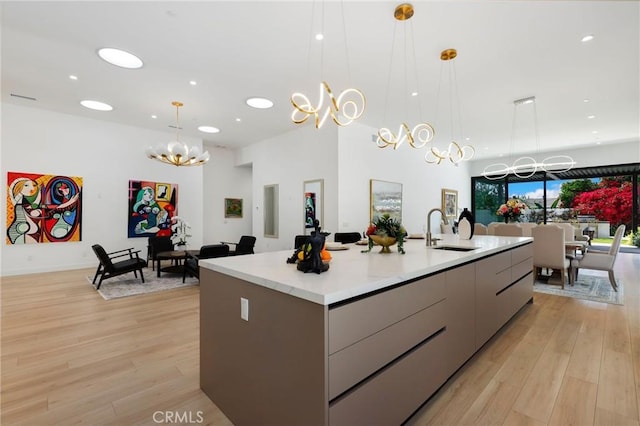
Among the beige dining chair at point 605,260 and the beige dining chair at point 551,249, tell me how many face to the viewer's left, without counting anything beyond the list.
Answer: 1

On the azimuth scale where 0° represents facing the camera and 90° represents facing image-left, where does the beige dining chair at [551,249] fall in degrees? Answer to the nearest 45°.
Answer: approximately 225°

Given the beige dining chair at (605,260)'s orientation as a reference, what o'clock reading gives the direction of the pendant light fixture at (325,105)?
The pendant light fixture is roughly at 10 o'clock from the beige dining chair.

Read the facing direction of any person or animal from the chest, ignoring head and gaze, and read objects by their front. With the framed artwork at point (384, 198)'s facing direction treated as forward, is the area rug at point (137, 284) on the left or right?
on its right

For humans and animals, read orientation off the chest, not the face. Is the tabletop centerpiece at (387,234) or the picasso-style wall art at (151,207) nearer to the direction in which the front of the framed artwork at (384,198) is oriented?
the tabletop centerpiece

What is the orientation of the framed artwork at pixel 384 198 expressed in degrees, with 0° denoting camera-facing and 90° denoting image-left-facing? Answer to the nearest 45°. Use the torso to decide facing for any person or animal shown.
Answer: approximately 315°

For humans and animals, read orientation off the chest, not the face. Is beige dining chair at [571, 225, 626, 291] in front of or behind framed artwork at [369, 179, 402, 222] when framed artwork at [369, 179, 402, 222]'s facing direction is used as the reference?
in front

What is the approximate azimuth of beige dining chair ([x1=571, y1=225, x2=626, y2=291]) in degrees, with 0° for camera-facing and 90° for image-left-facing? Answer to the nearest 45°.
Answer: approximately 90°

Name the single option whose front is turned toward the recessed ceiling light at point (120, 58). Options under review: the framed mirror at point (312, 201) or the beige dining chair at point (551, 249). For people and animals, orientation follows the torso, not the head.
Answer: the framed mirror

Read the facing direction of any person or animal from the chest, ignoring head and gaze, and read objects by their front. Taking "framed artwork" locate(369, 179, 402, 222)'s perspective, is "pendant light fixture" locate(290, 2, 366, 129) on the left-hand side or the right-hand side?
on its right
